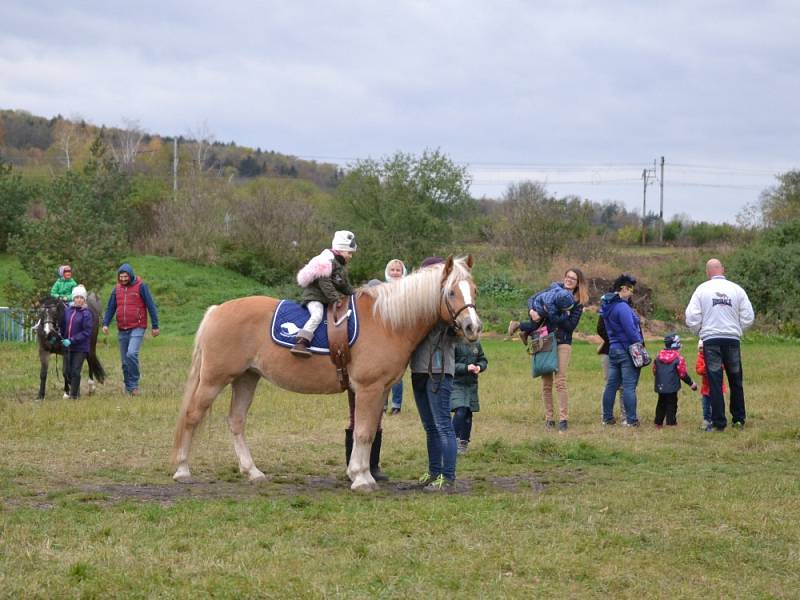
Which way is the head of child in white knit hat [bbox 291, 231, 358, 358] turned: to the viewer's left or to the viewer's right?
to the viewer's right

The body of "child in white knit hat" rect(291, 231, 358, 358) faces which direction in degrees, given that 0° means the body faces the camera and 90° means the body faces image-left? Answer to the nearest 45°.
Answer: approximately 270°

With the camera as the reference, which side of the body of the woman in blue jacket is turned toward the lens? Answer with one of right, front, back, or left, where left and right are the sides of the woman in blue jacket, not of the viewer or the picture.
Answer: right

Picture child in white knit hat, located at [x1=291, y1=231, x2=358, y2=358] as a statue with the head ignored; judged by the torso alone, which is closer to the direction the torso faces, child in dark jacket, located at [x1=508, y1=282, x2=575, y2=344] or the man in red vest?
the child in dark jacket

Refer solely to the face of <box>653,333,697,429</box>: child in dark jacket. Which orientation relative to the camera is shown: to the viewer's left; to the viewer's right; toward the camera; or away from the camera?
away from the camera
